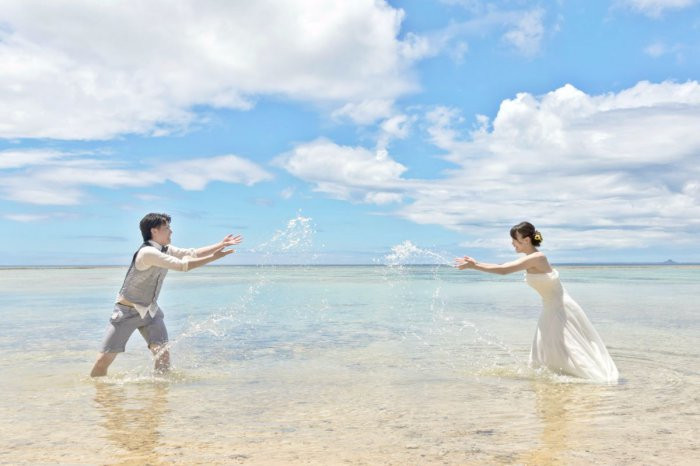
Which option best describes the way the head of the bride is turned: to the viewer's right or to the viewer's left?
to the viewer's left

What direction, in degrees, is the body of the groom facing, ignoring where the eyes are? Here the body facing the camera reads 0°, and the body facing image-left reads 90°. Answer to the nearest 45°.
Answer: approximately 270°

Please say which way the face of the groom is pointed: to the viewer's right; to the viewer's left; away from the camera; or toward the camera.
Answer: to the viewer's right

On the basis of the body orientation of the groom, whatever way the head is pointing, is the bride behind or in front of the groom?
in front

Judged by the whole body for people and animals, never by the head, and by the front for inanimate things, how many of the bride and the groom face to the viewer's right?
1

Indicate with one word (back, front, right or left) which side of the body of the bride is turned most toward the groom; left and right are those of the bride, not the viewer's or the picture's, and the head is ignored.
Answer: front

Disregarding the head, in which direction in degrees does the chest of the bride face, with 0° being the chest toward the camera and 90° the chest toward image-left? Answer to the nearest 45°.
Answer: approximately 90°

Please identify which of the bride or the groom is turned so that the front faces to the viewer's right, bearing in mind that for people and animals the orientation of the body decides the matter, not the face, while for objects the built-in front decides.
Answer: the groom
